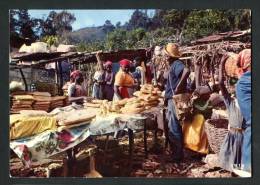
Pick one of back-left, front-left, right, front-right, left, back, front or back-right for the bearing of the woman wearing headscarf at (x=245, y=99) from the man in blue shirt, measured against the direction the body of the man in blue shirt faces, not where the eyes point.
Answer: back

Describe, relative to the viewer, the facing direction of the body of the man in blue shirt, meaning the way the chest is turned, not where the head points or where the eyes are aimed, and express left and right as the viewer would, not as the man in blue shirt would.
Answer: facing to the left of the viewer

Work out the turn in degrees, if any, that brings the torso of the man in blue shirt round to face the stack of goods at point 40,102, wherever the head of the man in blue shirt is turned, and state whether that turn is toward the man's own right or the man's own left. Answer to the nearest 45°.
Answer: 0° — they already face it

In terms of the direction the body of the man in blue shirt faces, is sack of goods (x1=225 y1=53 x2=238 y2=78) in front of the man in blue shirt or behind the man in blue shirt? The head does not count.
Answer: behind

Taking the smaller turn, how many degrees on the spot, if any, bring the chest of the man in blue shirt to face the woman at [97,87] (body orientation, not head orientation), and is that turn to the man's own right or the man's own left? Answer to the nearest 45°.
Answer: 0° — they already face them

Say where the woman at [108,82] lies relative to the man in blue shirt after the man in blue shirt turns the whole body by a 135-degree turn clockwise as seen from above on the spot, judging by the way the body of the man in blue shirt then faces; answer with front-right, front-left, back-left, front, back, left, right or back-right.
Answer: back-left

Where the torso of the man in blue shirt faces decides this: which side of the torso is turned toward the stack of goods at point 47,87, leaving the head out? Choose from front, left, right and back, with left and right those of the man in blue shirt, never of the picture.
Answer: front

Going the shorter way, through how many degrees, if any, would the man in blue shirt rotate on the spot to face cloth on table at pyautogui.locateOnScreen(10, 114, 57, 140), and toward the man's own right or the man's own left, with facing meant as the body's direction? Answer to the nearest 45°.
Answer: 0° — they already face it

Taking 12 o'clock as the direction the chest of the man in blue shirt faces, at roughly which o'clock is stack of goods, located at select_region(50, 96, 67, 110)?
The stack of goods is roughly at 12 o'clock from the man in blue shirt.

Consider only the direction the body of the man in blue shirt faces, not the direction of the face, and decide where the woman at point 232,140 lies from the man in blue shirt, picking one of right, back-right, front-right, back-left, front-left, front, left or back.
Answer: back

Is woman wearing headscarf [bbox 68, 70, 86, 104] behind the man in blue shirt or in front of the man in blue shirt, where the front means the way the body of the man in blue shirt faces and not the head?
in front
